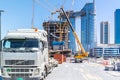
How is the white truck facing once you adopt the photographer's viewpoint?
facing the viewer
